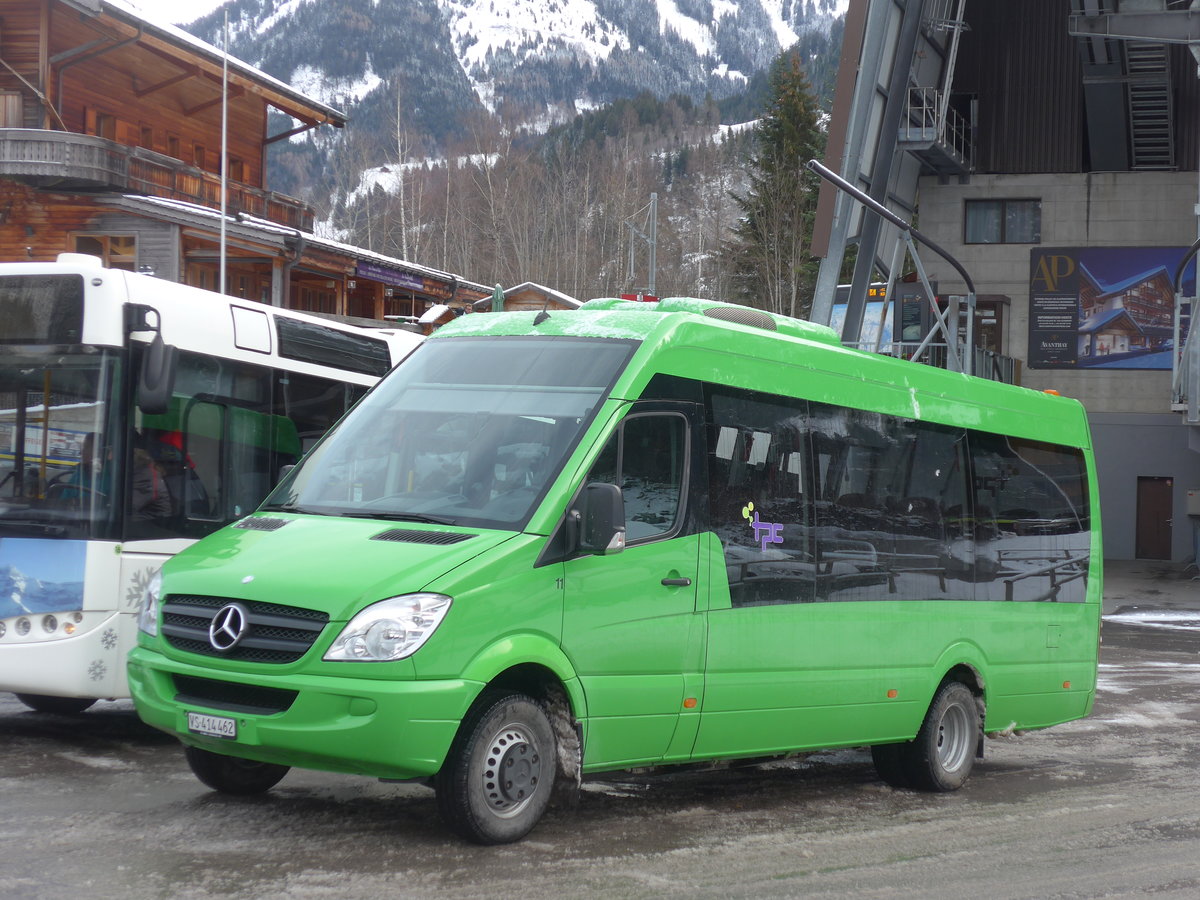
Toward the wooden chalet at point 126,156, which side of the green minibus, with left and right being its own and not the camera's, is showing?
right

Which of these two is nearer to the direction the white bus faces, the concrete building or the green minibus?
the green minibus

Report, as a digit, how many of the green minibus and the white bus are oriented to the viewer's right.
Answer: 0

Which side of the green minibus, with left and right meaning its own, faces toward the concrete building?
back

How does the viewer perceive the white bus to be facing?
facing the viewer and to the left of the viewer

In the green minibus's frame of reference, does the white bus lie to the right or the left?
on its right

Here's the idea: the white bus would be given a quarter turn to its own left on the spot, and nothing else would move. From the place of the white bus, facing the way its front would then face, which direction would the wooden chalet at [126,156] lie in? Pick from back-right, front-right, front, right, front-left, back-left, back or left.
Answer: back-left

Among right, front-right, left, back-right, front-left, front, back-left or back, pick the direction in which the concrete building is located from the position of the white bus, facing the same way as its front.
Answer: back

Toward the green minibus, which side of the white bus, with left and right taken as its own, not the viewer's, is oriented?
left

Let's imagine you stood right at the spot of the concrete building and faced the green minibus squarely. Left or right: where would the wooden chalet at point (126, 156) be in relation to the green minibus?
right
